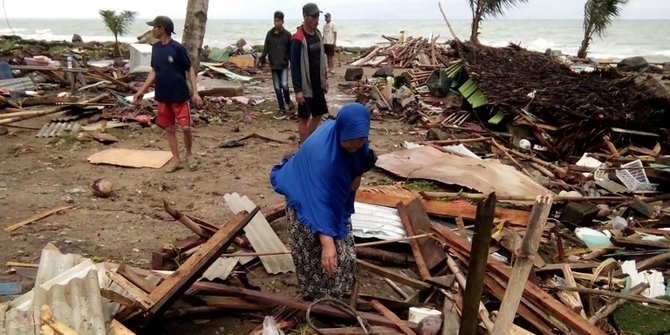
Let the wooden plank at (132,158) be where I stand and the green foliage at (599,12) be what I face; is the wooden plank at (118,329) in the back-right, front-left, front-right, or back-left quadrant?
back-right

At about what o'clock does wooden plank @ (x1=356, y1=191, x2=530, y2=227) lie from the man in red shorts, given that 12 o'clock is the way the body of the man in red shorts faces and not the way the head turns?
The wooden plank is roughly at 9 o'clock from the man in red shorts.

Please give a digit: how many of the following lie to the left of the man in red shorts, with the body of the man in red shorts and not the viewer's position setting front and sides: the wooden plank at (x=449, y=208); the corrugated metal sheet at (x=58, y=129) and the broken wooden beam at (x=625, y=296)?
2

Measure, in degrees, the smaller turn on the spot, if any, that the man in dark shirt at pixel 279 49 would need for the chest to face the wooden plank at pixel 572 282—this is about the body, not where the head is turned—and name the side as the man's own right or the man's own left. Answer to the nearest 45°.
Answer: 0° — they already face it

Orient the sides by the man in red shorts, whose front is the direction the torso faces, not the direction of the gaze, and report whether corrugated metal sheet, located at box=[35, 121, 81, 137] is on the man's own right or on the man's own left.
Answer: on the man's own right

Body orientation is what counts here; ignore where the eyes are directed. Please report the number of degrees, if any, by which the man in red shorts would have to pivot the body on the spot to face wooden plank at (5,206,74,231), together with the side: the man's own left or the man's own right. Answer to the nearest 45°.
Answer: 0° — they already face it
